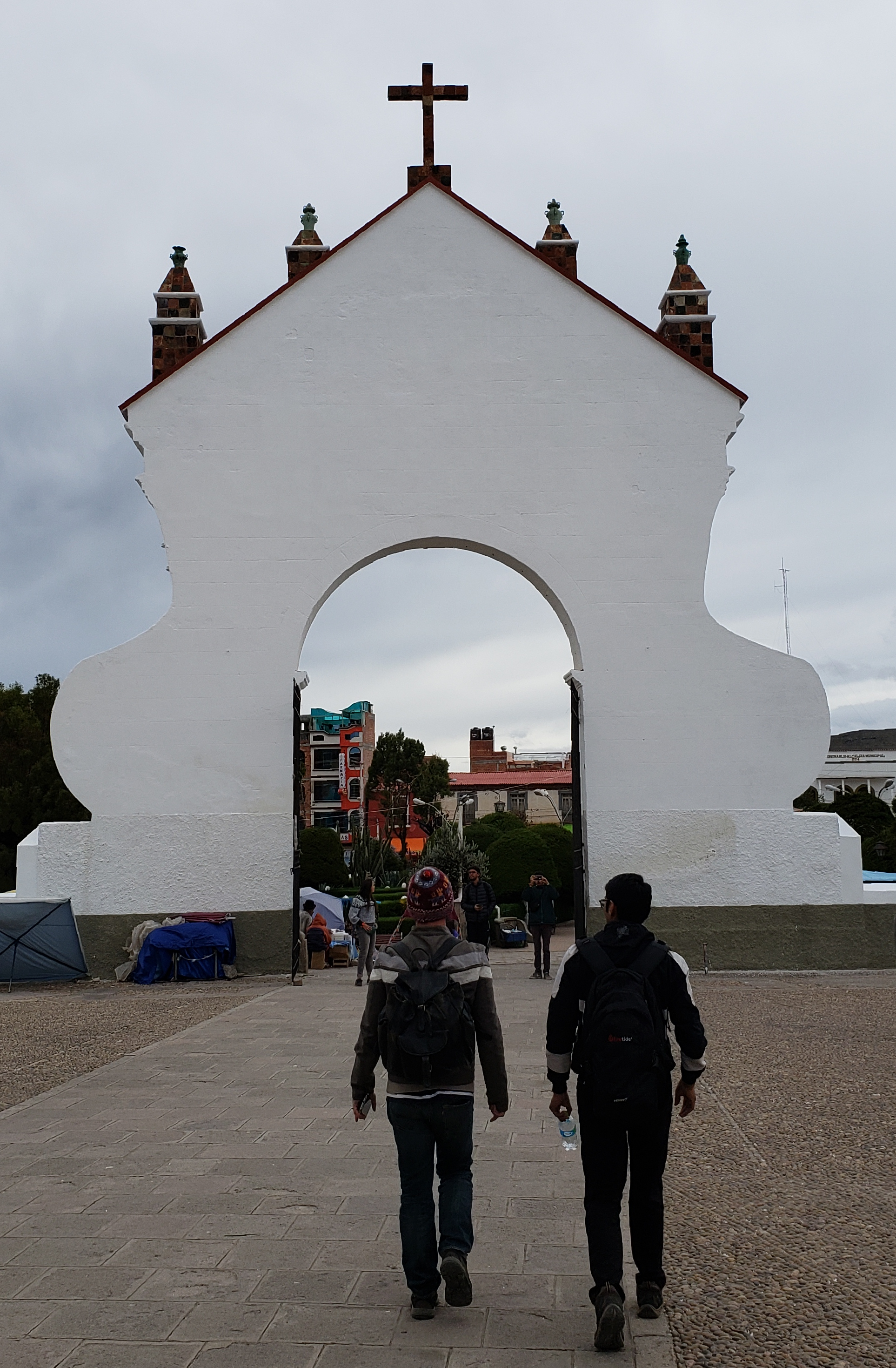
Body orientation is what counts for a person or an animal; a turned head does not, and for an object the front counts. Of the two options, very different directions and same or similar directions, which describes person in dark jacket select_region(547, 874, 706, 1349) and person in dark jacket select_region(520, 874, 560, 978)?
very different directions

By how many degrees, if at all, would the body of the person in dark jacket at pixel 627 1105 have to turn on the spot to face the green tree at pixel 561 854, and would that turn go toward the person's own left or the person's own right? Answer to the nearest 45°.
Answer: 0° — they already face it

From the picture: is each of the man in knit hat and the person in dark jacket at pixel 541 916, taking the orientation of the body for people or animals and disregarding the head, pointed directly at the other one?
yes

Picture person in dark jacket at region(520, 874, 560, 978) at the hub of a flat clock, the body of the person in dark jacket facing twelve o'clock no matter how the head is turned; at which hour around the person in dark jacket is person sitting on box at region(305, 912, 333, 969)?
The person sitting on box is roughly at 4 o'clock from the person in dark jacket.

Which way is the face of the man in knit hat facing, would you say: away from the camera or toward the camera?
away from the camera

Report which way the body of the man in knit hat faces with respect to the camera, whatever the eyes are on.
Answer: away from the camera

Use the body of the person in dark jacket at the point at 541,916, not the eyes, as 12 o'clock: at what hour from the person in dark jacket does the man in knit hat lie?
The man in knit hat is roughly at 12 o'clock from the person in dark jacket.

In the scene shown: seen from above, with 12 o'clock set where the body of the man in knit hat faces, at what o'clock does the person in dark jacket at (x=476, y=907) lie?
The person in dark jacket is roughly at 12 o'clock from the man in knit hat.
